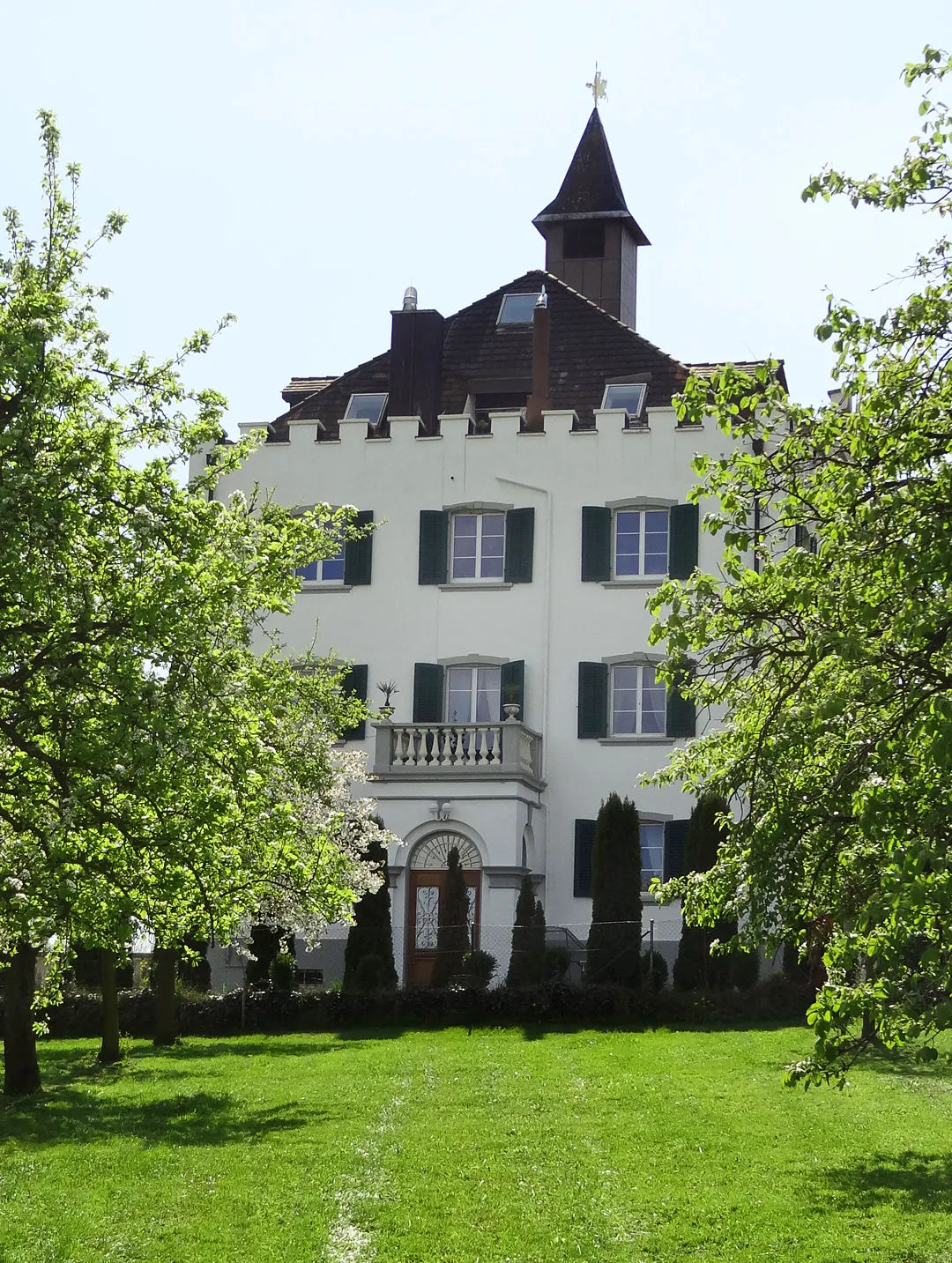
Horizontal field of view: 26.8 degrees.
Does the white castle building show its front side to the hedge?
yes

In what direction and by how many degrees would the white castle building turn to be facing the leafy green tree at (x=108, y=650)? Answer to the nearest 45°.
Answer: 0° — it already faces it

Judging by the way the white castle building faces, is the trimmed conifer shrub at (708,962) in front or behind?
in front

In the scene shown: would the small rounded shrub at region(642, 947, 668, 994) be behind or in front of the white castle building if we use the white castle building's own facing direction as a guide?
in front

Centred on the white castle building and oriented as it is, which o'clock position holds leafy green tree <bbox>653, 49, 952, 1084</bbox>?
The leafy green tree is roughly at 12 o'clock from the white castle building.

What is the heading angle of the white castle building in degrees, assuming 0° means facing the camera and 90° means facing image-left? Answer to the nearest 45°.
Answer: approximately 0°
